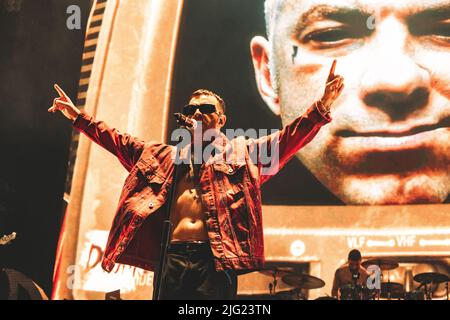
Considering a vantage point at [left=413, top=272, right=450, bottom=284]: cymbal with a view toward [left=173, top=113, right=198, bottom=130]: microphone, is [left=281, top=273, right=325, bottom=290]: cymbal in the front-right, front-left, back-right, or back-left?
front-right

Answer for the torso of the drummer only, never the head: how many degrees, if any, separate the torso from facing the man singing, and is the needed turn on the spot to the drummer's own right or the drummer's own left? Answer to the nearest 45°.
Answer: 0° — they already face them

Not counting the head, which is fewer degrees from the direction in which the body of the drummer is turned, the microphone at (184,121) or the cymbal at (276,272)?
the microphone

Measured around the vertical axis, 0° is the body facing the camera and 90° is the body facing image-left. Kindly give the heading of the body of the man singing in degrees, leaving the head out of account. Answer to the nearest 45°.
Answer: approximately 45°

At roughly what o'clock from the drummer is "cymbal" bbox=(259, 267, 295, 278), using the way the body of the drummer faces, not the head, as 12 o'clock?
The cymbal is roughly at 3 o'clock from the drummer.

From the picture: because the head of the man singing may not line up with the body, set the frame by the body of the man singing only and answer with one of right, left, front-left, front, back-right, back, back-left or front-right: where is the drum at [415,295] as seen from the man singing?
back

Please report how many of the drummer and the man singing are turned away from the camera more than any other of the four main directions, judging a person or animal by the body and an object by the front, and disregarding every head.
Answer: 0

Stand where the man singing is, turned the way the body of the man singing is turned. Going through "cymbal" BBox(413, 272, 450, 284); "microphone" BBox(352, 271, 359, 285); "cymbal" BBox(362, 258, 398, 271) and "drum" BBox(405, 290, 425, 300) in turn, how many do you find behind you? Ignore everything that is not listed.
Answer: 4

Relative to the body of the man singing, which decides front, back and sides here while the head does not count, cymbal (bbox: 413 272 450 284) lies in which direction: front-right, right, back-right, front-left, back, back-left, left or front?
back

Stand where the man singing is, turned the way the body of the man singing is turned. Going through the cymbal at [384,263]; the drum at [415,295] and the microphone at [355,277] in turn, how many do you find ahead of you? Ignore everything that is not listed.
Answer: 0

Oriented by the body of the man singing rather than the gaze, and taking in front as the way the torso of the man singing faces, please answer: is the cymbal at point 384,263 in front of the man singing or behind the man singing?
behind

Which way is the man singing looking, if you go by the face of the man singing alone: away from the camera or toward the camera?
toward the camera

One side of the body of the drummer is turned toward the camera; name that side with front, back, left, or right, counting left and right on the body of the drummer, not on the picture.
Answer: front

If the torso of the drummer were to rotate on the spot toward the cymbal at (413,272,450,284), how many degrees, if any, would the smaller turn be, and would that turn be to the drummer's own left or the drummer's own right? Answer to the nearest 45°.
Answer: approximately 90° to the drummer's own left
